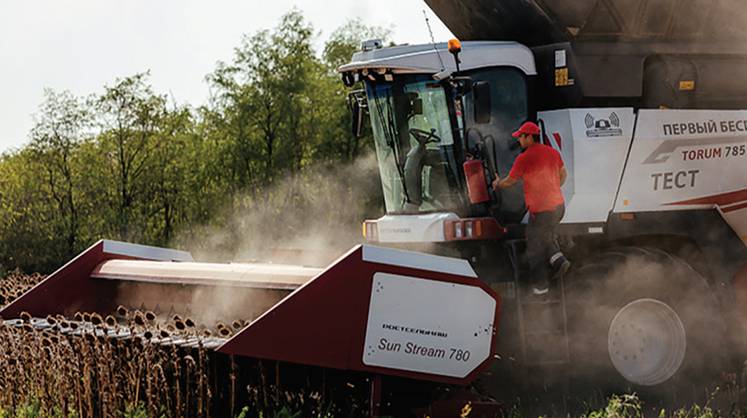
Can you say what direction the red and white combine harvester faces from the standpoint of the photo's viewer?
facing the viewer and to the left of the viewer

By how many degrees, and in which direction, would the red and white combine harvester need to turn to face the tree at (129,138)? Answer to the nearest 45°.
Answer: approximately 90° to its right

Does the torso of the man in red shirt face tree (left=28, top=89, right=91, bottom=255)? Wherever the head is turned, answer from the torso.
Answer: yes

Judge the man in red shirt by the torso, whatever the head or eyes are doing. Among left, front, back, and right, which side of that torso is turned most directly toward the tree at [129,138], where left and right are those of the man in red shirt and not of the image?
front

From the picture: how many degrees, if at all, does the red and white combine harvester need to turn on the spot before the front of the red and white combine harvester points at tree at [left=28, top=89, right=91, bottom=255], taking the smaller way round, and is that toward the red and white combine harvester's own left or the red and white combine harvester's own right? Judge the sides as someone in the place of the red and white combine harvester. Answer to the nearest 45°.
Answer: approximately 90° to the red and white combine harvester's own right

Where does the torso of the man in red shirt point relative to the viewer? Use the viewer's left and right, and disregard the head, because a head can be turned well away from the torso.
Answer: facing away from the viewer and to the left of the viewer
